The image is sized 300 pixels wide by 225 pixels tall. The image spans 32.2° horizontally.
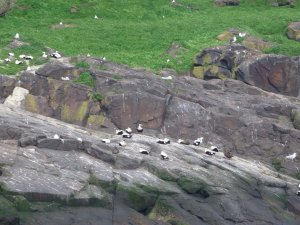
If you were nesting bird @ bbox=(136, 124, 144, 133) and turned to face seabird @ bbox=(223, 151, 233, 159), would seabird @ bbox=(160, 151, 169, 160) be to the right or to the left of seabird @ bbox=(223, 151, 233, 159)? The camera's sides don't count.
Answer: right
